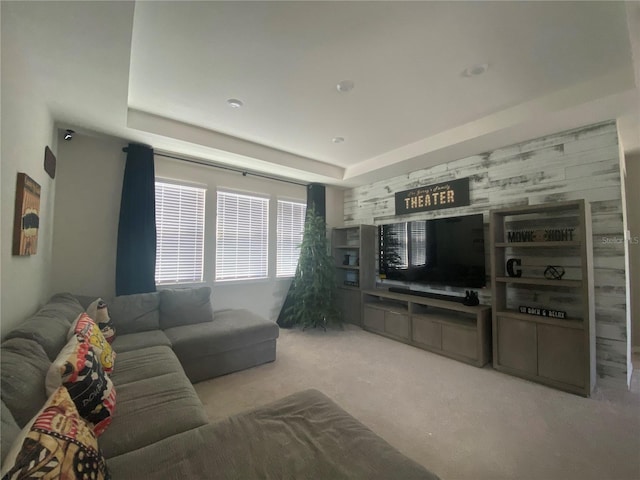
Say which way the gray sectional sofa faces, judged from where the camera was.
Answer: facing to the right of the viewer

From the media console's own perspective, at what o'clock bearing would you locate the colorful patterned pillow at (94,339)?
The colorful patterned pillow is roughly at 12 o'clock from the media console.

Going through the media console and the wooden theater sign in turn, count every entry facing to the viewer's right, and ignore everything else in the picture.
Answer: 0

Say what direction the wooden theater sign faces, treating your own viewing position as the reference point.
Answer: facing the viewer and to the left of the viewer

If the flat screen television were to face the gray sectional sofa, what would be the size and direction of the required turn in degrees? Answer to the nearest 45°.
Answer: approximately 45° to its left

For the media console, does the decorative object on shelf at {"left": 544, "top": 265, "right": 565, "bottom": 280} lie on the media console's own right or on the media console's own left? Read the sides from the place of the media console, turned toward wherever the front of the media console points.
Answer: on the media console's own left

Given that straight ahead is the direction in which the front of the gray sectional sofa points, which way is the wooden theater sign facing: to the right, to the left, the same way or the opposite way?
the opposite way

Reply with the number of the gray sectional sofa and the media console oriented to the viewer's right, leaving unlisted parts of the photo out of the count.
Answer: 1

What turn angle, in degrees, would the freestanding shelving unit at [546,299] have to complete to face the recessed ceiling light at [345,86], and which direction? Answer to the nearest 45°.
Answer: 0° — it already faces it

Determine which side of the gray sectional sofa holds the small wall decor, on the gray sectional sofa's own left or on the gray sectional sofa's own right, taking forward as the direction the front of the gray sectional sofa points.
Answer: on the gray sectional sofa's own left

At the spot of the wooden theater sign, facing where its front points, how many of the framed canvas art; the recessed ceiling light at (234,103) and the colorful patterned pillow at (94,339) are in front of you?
3

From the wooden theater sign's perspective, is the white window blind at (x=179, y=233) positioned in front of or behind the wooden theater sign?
in front
